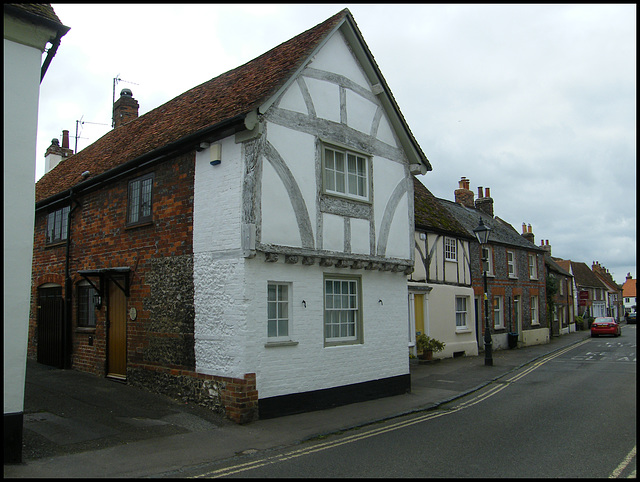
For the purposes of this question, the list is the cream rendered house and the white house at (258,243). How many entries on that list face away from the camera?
0

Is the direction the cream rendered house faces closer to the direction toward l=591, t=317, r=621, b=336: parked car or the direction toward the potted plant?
the potted plant

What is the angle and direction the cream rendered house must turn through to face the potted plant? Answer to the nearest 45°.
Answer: approximately 45° to its right
